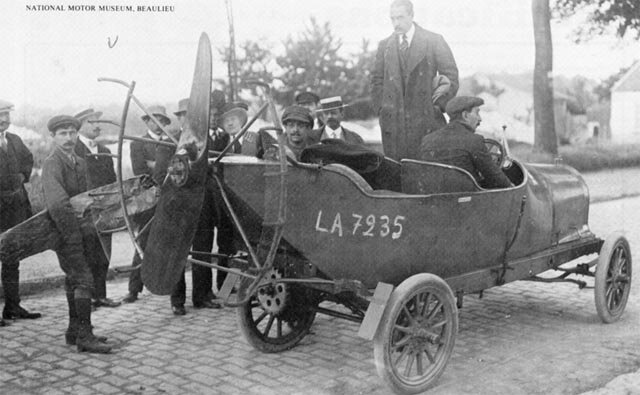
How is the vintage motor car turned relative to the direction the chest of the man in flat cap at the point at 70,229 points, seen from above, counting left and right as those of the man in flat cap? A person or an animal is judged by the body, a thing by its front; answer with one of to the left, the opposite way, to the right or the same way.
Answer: to the left

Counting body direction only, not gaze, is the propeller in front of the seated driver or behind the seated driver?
behind

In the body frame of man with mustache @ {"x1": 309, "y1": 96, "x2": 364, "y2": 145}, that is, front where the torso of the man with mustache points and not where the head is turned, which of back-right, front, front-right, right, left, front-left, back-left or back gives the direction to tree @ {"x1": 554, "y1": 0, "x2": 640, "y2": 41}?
back-left
